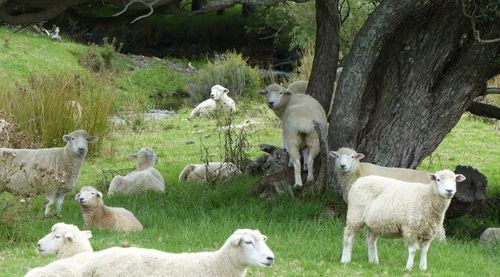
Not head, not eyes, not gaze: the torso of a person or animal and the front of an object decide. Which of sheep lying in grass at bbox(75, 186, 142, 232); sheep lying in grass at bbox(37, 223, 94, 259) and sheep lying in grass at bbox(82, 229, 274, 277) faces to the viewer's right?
sheep lying in grass at bbox(82, 229, 274, 277)

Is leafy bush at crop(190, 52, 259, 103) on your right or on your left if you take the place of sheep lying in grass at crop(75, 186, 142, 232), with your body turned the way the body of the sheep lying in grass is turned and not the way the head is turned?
on your right

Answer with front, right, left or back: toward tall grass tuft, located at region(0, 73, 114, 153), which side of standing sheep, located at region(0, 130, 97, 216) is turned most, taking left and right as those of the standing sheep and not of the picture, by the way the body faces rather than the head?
left

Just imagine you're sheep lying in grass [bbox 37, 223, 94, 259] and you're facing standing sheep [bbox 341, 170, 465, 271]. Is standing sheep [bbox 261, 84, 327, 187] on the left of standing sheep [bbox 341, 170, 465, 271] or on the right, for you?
left

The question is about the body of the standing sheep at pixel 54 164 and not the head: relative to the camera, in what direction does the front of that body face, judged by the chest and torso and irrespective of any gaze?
to the viewer's right

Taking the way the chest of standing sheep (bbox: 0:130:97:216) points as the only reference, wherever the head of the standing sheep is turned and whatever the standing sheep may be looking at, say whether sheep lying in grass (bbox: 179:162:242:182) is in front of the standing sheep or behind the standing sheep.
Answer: in front

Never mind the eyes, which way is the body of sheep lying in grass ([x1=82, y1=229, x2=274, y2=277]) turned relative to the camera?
to the viewer's right

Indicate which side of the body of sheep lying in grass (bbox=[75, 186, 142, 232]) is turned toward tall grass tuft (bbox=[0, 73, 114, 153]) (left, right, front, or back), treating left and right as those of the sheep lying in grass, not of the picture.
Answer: right
